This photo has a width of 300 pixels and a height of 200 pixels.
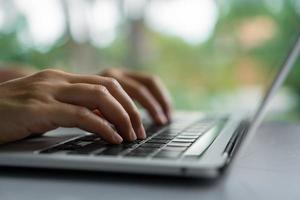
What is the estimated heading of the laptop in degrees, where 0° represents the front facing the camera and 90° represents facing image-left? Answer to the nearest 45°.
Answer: approximately 90°
